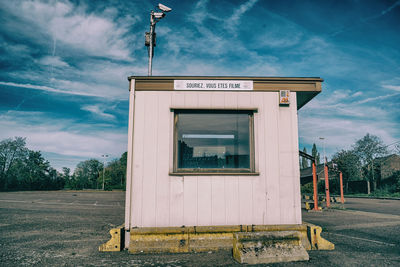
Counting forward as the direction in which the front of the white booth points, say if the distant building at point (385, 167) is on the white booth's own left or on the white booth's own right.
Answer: on the white booth's own left

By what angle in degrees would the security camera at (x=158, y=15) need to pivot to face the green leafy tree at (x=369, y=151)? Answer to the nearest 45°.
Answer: approximately 45° to its left

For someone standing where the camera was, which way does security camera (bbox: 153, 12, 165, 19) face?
facing to the right of the viewer
